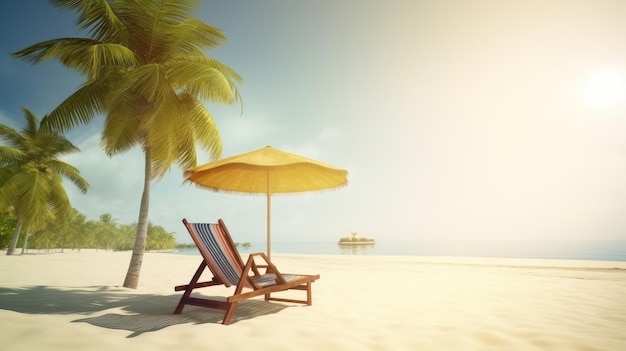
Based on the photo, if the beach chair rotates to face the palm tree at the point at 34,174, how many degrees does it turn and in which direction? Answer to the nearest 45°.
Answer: approximately 90° to its left

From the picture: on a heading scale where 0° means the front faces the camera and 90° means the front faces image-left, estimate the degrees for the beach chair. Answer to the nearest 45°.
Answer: approximately 225°

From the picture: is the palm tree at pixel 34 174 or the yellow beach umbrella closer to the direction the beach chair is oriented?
the yellow beach umbrella

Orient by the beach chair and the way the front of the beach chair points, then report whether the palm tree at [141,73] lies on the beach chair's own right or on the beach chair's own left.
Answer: on the beach chair's own left

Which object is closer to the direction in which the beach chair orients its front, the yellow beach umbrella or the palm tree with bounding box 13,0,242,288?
the yellow beach umbrella
